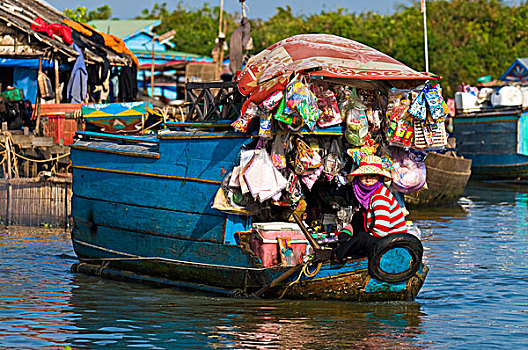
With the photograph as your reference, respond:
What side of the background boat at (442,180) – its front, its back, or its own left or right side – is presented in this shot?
right

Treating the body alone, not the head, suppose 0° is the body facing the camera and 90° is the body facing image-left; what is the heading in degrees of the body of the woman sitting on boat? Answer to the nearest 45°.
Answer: approximately 45°

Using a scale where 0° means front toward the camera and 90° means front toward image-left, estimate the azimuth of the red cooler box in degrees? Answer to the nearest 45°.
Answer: approximately 0°

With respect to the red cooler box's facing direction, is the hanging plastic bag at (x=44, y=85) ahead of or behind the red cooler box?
behind

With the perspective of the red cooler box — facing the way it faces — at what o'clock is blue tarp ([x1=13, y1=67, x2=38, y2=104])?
The blue tarp is roughly at 5 o'clock from the red cooler box.

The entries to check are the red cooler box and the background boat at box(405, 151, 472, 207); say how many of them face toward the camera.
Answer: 1

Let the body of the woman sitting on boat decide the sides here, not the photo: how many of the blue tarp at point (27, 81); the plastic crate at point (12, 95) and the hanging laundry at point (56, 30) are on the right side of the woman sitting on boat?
3
